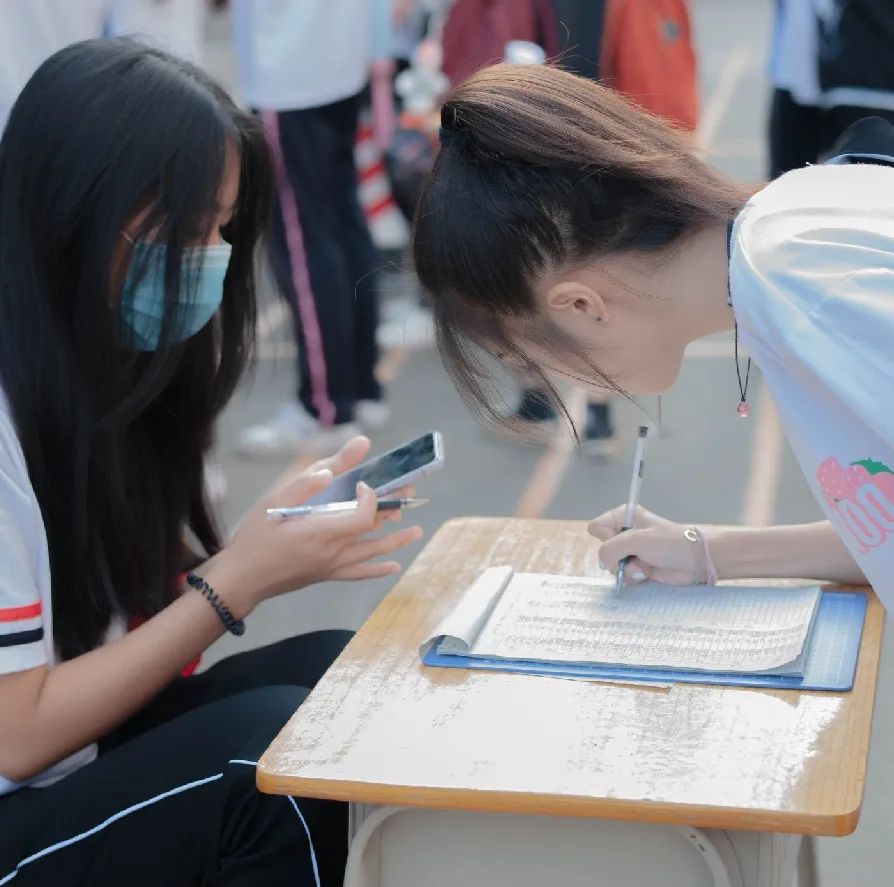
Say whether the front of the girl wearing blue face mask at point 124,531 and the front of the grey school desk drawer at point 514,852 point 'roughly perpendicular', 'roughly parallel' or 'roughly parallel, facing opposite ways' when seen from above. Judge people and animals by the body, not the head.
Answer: roughly perpendicular

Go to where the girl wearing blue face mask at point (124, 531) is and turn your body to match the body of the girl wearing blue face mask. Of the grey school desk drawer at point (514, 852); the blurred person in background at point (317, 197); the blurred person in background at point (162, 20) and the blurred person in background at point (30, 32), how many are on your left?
3

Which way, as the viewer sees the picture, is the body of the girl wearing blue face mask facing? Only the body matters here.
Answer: to the viewer's right

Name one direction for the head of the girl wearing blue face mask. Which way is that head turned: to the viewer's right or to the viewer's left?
to the viewer's right

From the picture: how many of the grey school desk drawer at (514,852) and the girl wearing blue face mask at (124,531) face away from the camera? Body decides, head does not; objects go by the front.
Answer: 1

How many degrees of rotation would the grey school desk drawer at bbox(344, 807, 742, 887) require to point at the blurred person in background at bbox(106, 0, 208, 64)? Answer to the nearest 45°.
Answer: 0° — it already faces them

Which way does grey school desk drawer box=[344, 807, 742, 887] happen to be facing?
away from the camera
